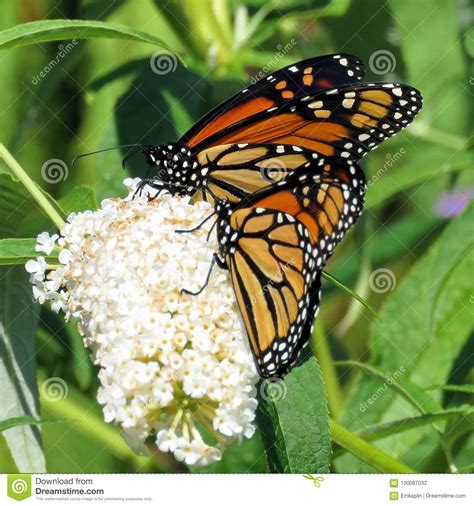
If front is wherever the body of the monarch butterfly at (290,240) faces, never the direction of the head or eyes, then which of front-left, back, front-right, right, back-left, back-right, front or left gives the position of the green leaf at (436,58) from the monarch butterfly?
back-right

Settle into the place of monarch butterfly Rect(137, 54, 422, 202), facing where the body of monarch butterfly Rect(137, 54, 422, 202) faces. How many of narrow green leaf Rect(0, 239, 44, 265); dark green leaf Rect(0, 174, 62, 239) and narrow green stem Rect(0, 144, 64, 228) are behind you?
0

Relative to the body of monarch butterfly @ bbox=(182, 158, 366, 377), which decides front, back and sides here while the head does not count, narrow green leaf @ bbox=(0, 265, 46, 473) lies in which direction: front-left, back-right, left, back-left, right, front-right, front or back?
front

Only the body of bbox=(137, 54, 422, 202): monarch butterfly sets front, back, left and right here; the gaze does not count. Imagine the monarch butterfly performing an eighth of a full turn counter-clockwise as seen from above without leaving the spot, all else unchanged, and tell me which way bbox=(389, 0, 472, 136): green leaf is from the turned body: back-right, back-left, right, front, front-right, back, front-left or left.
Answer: back

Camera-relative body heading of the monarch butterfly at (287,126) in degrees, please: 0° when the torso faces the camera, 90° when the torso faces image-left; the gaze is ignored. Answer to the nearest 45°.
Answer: approximately 90°

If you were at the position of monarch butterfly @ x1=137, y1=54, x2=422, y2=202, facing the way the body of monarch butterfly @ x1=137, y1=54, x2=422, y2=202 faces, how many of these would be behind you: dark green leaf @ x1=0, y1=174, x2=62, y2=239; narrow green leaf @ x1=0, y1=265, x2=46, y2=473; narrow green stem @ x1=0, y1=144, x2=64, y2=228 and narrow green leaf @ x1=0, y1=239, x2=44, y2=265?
0

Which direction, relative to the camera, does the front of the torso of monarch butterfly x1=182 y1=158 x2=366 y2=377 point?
to the viewer's left

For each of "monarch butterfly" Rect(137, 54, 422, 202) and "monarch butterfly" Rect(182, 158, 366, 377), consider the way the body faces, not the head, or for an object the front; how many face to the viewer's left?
2
